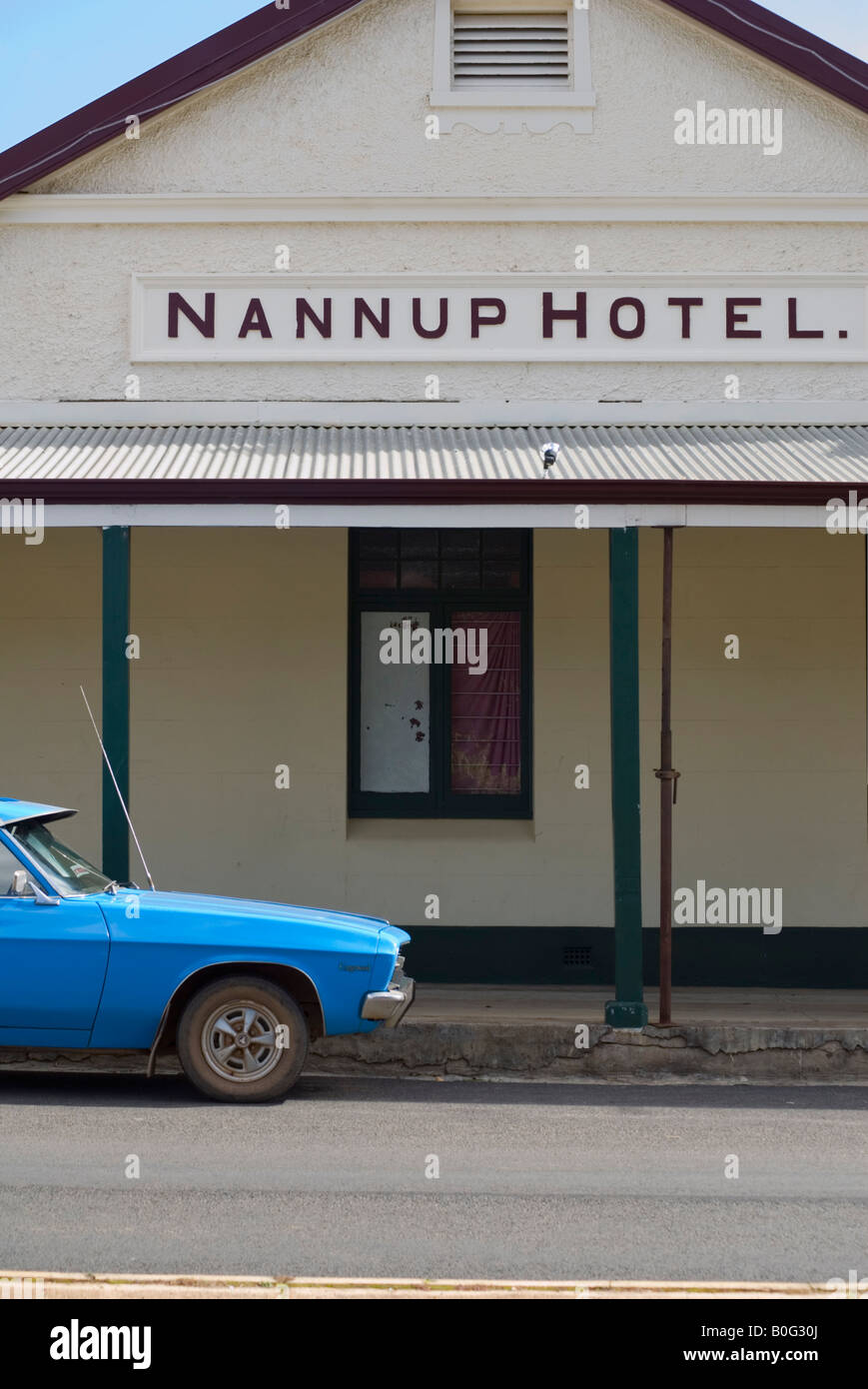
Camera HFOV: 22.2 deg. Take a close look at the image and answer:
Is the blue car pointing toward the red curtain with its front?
no

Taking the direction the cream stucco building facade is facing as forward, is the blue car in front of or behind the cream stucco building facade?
in front

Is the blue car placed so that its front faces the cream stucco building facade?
no

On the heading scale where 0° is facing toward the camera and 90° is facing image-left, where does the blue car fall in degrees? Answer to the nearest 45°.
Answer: approximately 270°

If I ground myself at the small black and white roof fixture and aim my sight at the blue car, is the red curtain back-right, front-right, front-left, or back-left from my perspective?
back-right

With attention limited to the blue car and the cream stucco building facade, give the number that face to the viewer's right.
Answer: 1

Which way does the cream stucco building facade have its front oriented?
toward the camera

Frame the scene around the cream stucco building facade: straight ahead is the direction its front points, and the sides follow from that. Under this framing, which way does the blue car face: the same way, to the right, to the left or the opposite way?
to the left
